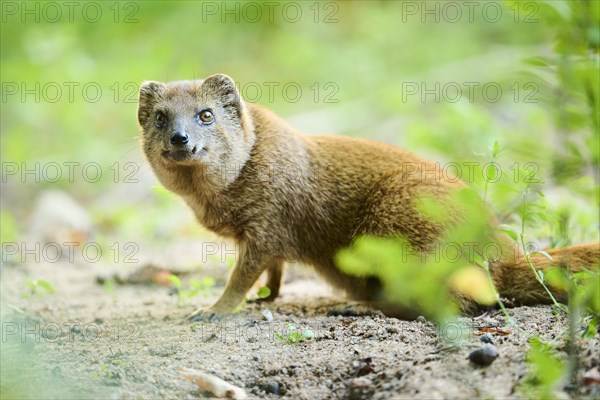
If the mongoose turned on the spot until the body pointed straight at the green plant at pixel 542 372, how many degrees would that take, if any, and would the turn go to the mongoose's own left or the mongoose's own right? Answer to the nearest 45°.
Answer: approximately 135° to the mongoose's own left

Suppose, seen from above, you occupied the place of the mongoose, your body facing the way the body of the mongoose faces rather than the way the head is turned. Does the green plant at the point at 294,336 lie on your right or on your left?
on your left

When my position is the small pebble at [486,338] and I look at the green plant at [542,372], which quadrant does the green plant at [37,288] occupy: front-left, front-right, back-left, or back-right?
back-right

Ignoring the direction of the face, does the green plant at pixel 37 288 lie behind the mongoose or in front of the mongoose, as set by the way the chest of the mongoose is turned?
in front

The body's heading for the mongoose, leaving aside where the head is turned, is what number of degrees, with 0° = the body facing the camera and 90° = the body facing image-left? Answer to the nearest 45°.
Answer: approximately 90°

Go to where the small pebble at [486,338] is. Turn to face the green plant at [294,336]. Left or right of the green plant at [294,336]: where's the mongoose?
right

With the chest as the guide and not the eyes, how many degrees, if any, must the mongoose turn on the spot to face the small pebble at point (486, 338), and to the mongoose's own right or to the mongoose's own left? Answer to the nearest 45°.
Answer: approximately 135° to the mongoose's own left
